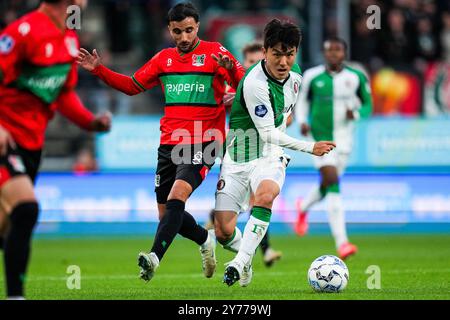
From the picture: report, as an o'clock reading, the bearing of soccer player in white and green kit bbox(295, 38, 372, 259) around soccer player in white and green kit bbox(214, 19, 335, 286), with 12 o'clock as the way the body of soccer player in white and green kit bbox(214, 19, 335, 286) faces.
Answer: soccer player in white and green kit bbox(295, 38, 372, 259) is roughly at 8 o'clock from soccer player in white and green kit bbox(214, 19, 335, 286).

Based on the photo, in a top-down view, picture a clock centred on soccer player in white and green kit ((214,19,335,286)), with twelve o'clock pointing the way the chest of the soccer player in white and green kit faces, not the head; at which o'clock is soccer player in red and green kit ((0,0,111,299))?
The soccer player in red and green kit is roughly at 3 o'clock from the soccer player in white and green kit.

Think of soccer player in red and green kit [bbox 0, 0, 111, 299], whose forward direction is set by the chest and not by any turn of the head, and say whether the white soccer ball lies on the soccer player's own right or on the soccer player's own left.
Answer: on the soccer player's own left

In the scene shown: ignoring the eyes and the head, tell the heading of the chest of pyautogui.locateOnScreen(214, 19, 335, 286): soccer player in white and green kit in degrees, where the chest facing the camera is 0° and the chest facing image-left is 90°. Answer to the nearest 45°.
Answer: approximately 315°

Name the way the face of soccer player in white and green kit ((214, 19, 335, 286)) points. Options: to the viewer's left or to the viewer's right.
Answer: to the viewer's right
